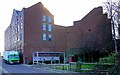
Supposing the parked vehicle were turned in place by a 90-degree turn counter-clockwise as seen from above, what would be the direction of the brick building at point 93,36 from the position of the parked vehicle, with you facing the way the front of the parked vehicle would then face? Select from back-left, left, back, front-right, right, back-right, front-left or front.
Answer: front-right

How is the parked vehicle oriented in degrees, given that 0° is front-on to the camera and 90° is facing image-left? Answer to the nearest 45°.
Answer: approximately 315°
